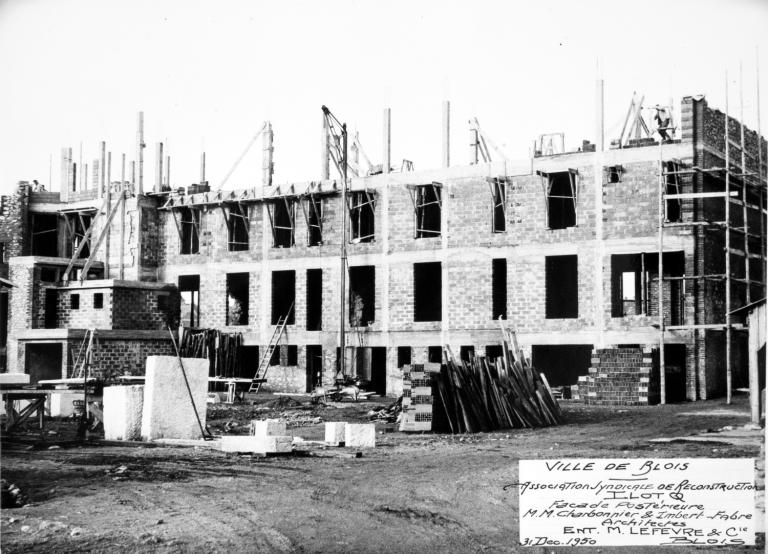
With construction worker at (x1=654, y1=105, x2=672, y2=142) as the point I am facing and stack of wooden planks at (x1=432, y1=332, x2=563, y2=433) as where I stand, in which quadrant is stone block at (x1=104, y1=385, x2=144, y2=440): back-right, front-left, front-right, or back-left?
back-left

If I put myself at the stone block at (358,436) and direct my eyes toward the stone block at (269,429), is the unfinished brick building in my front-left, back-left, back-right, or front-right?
back-right
